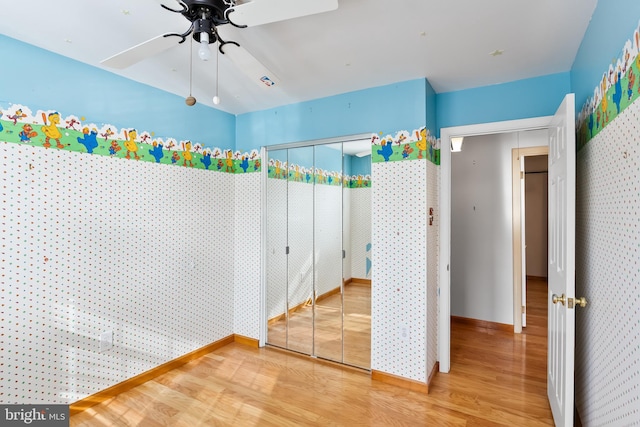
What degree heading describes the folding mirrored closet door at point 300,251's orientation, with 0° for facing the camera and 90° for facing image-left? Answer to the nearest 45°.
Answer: approximately 45°

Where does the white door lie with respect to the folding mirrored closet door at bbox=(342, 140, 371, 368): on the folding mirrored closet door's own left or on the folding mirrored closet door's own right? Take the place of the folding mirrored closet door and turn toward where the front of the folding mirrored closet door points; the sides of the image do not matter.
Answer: on the folding mirrored closet door's own left

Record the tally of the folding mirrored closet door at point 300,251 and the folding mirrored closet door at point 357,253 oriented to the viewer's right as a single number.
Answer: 0

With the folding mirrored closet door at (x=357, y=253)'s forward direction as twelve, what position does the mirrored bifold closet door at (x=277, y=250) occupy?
the mirrored bifold closet door at (x=277, y=250) is roughly at 2 o'clock from the folding mirrored closet door at (x=357, y=253).

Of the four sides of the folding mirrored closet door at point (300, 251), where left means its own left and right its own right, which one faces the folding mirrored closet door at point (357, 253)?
left

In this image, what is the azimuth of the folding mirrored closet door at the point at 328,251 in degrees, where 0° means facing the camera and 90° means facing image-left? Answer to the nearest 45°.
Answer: approximately 45°

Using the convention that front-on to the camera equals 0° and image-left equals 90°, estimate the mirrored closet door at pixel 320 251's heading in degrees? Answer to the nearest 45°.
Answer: approximately 45°

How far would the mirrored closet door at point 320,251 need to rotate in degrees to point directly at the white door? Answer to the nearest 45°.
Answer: approximately 90° to its left
